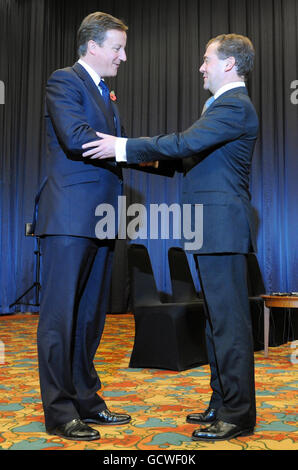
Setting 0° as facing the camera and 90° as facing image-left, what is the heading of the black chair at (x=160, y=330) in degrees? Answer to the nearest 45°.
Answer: approximately 315°

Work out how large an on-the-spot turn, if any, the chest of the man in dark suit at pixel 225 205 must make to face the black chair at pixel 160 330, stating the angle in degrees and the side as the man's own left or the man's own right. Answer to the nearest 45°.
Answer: approximately 90° to the man's own right

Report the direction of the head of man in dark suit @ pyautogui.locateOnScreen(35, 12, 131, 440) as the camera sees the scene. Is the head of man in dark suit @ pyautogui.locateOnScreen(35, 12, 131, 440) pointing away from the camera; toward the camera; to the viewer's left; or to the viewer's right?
to the viewer's right

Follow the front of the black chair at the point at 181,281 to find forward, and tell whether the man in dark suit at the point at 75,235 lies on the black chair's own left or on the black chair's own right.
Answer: on the black chair's own right

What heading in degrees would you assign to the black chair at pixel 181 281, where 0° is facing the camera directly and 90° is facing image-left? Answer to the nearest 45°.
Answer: approximately 315°

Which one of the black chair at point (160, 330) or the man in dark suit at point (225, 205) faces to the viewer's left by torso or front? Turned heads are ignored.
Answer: the man in dark suit

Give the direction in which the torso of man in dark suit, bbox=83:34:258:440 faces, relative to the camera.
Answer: to the viewer's left
